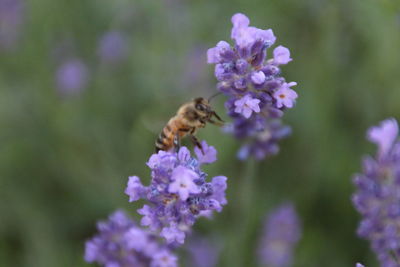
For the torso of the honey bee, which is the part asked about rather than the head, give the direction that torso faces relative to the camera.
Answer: to the viewer's right

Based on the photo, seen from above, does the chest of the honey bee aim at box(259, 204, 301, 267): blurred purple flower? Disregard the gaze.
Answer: no

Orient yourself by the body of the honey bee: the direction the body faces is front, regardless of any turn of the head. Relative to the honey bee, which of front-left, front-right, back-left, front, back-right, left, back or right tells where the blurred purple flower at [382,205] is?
front
